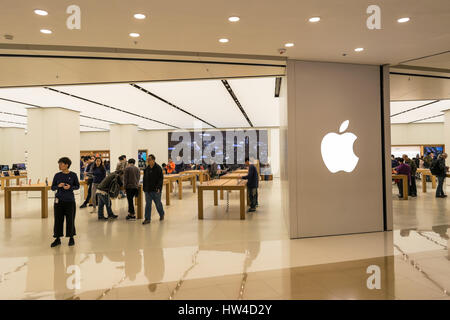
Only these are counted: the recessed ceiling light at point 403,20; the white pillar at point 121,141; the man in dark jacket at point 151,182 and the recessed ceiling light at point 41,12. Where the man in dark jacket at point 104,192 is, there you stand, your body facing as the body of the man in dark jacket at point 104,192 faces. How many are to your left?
1

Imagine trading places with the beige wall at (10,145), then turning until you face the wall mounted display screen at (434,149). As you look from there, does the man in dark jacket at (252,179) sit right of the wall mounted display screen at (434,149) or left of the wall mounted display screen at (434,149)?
right

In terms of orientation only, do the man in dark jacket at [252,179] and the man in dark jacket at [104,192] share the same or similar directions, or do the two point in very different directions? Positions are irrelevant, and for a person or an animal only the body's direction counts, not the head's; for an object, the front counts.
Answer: very different directions

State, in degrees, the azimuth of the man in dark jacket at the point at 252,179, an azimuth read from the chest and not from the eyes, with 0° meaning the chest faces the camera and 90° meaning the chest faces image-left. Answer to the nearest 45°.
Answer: approximately 90°

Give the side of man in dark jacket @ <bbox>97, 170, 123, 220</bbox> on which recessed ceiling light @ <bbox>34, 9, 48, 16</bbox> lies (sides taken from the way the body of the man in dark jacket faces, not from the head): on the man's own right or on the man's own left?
on the man's own right

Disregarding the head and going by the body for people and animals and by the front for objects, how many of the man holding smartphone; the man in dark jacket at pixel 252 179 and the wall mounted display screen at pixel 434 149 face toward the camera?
2

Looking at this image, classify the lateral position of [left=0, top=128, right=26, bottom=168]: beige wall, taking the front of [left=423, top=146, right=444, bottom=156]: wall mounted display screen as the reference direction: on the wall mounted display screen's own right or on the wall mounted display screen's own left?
on the wall mounted display screen's own right

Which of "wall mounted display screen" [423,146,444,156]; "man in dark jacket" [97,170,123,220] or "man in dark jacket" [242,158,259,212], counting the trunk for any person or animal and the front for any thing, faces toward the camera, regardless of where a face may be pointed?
the wall mounted display screen

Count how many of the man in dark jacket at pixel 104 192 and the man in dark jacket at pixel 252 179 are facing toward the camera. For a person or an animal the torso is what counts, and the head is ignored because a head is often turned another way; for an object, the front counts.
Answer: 0

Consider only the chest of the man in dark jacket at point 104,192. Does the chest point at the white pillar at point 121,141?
no

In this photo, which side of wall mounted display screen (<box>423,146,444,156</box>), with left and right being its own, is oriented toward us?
front

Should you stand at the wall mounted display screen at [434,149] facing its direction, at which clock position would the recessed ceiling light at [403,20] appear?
The recessed ceiling light is roughly at 12 o'clock from the wall mounted display screen.
